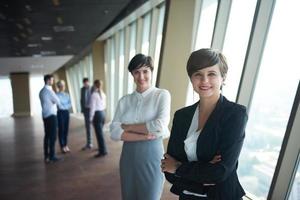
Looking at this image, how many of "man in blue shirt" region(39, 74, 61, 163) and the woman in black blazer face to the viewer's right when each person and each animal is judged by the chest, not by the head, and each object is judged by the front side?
1

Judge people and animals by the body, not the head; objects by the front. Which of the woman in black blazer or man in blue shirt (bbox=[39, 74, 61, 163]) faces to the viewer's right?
the man in blue shirt

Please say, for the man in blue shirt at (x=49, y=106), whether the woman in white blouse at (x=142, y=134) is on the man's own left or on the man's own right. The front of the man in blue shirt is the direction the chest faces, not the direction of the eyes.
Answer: on the man's own right

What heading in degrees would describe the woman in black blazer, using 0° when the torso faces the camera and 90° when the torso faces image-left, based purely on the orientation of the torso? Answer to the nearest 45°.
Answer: approximately 45°

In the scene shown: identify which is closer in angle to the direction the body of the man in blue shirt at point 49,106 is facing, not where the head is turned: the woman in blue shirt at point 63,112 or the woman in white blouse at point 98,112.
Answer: the woman in white blouse

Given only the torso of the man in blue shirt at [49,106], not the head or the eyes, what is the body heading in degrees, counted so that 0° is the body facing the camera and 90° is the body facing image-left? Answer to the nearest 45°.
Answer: approximately 270°

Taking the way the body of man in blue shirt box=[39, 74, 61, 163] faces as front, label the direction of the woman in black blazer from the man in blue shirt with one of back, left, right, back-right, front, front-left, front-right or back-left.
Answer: right
